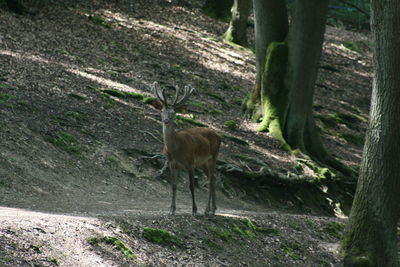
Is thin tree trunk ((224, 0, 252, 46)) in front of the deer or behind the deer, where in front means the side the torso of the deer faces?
behind

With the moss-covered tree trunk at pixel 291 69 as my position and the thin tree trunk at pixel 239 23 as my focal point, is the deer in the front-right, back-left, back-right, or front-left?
back-left

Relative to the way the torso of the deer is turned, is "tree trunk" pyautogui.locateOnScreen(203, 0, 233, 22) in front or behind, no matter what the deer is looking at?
behind

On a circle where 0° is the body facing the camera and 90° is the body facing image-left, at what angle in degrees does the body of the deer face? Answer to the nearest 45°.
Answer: approximately 45°

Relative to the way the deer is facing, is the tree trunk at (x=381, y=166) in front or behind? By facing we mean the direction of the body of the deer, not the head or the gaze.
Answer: behind

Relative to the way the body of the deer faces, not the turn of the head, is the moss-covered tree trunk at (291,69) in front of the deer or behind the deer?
behind

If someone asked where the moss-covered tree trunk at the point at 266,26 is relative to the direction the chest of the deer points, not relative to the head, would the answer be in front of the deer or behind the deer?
behind
